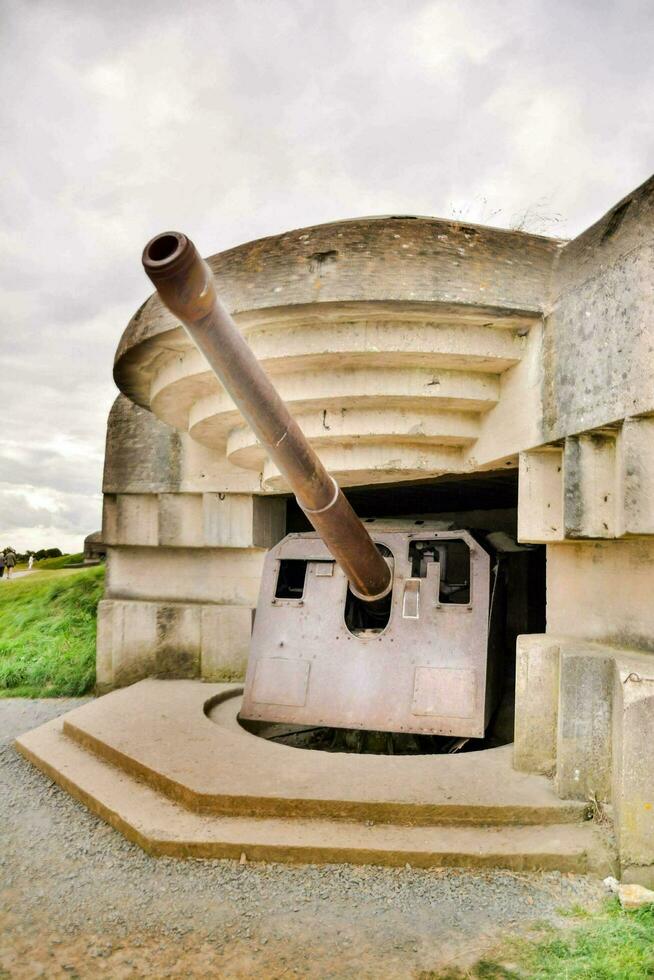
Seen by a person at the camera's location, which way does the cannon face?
facing the viewer and to the left of the viewer
